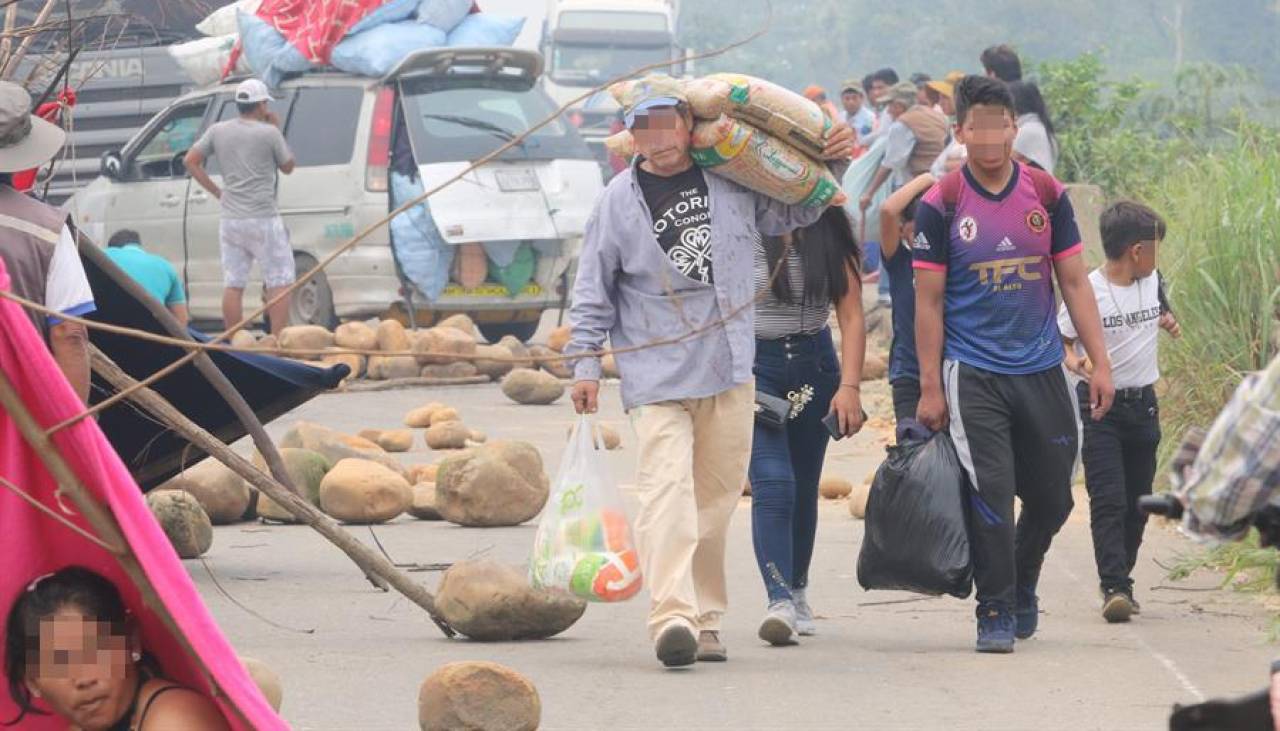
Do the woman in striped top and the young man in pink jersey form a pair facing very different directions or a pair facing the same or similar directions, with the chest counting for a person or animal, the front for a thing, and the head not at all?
same or similar directions

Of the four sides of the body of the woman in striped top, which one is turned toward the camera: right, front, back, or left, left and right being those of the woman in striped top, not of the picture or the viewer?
front

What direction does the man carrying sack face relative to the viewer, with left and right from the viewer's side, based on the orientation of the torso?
facing the viewer

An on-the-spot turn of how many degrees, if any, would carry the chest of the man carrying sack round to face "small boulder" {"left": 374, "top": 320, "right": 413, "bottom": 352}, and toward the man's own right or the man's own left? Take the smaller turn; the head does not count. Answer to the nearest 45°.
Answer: approximately 180°

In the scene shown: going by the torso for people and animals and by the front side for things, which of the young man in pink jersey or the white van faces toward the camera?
the young man in pink jersey

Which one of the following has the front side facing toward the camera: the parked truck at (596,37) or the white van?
the parked truck

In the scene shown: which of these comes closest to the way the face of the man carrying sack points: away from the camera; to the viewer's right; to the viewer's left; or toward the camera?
toward the camera

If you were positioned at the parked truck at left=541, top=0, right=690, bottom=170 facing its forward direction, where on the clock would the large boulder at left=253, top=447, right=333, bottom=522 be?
The large boulder is roughly at 12 o'clock from the parked truck.

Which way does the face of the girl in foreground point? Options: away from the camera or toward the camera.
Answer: toward the camera

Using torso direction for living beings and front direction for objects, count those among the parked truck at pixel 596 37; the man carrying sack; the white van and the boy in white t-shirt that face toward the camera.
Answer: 3

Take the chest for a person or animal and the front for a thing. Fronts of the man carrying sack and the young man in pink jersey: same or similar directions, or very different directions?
same or similar directions

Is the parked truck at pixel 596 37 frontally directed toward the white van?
yes

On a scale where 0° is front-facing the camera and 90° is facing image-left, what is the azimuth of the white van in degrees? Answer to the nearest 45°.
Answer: approximately 135°

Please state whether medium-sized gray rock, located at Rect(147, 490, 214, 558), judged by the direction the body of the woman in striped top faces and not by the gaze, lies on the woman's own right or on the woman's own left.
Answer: on the woman's own right

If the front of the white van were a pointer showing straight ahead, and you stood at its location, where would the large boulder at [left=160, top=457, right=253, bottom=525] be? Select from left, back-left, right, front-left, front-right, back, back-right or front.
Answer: back-left

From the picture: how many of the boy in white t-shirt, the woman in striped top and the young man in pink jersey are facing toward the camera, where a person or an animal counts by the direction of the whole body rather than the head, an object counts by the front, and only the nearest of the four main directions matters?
3

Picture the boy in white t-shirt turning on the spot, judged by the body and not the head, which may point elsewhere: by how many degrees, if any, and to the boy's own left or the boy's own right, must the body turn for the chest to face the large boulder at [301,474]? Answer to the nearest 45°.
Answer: approximately 90° to the boy's own right
